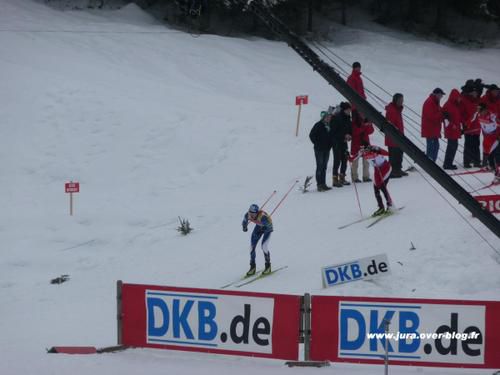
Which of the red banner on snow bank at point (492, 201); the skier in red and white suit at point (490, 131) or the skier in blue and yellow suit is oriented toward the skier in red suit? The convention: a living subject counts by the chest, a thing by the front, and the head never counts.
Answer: the skier in red and white suit

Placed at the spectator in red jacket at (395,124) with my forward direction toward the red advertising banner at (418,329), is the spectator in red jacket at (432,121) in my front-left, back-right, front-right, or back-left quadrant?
back-left

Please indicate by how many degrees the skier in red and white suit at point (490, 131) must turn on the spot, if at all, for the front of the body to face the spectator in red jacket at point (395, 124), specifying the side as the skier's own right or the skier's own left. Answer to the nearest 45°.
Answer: approximately 45° to the skier's own right

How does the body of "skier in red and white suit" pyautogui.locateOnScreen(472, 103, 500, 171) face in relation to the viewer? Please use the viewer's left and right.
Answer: facing the viewer and to the left of the viewer

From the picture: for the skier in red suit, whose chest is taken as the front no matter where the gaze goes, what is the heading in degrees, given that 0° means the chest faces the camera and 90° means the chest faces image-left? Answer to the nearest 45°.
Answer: approximately 45°

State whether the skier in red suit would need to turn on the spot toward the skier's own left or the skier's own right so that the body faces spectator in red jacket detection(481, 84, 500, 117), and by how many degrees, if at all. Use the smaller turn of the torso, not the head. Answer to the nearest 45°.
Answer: approximately 180°

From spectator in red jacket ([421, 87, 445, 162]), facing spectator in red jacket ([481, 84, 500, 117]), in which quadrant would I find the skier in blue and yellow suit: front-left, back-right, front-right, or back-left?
back-right

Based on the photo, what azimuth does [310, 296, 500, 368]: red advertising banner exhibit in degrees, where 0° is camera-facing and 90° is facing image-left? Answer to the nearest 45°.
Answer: approximately 0°

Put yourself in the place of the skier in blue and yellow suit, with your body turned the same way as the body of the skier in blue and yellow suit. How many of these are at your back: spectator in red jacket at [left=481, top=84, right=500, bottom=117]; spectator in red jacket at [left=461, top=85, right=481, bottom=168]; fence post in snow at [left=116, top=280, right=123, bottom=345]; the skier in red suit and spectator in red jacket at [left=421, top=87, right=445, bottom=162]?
4

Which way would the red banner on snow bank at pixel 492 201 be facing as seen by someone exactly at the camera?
facing the viewer

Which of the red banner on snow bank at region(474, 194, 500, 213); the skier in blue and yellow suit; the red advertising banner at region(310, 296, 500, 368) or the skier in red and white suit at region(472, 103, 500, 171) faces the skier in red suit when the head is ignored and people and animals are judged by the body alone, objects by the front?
the skier in red and white suit

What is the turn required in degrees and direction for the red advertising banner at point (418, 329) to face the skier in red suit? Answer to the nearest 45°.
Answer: approximately 180°
